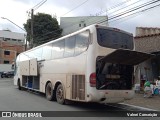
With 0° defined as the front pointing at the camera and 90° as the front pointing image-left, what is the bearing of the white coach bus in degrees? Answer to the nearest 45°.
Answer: approximately 135°

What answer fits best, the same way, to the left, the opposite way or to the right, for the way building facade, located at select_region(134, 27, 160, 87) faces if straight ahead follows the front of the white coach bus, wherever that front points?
to the left

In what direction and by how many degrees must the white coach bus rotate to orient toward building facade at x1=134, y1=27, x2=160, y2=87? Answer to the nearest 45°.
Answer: approximately 90° to its right

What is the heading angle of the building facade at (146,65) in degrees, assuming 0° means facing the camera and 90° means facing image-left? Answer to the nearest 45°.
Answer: approximately 45°
